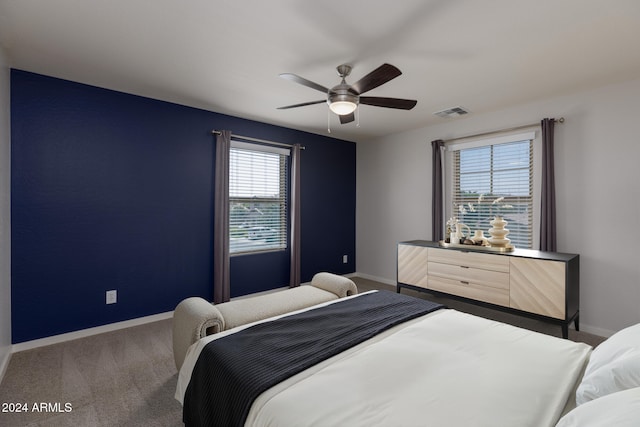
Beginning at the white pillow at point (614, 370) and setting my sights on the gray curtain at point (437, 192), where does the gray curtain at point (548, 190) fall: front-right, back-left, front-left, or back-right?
front-right

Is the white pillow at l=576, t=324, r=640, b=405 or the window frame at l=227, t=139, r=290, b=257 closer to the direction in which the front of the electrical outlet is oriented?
the white pillow

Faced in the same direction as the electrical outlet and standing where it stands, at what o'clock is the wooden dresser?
The wooden dresser is roughly at 10 o'clock from the electrical outlet.

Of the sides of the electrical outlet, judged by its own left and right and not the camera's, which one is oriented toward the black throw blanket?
front

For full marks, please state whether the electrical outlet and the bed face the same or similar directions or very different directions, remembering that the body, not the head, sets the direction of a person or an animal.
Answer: very different directions

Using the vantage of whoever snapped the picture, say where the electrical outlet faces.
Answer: facing the viewer

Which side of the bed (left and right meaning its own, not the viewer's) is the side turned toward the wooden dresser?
right

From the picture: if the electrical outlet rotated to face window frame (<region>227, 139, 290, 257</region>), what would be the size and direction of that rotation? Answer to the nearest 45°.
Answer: approximately 90° to its left

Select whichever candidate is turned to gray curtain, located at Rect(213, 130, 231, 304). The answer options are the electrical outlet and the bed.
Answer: the bed

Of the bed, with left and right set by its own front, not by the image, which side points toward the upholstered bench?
front

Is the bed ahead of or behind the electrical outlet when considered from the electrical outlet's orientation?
ahead

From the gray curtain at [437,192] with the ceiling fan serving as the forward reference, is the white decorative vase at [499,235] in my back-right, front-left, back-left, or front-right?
front-left

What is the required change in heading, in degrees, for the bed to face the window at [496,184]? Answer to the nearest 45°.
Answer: approximately 45° to its right

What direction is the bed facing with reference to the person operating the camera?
facing away from the viewer and to the left of the viewer

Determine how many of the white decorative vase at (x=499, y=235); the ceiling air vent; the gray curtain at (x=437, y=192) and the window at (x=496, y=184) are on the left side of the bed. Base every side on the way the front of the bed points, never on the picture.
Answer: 0

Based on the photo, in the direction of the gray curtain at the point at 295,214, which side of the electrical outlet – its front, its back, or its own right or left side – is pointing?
left
